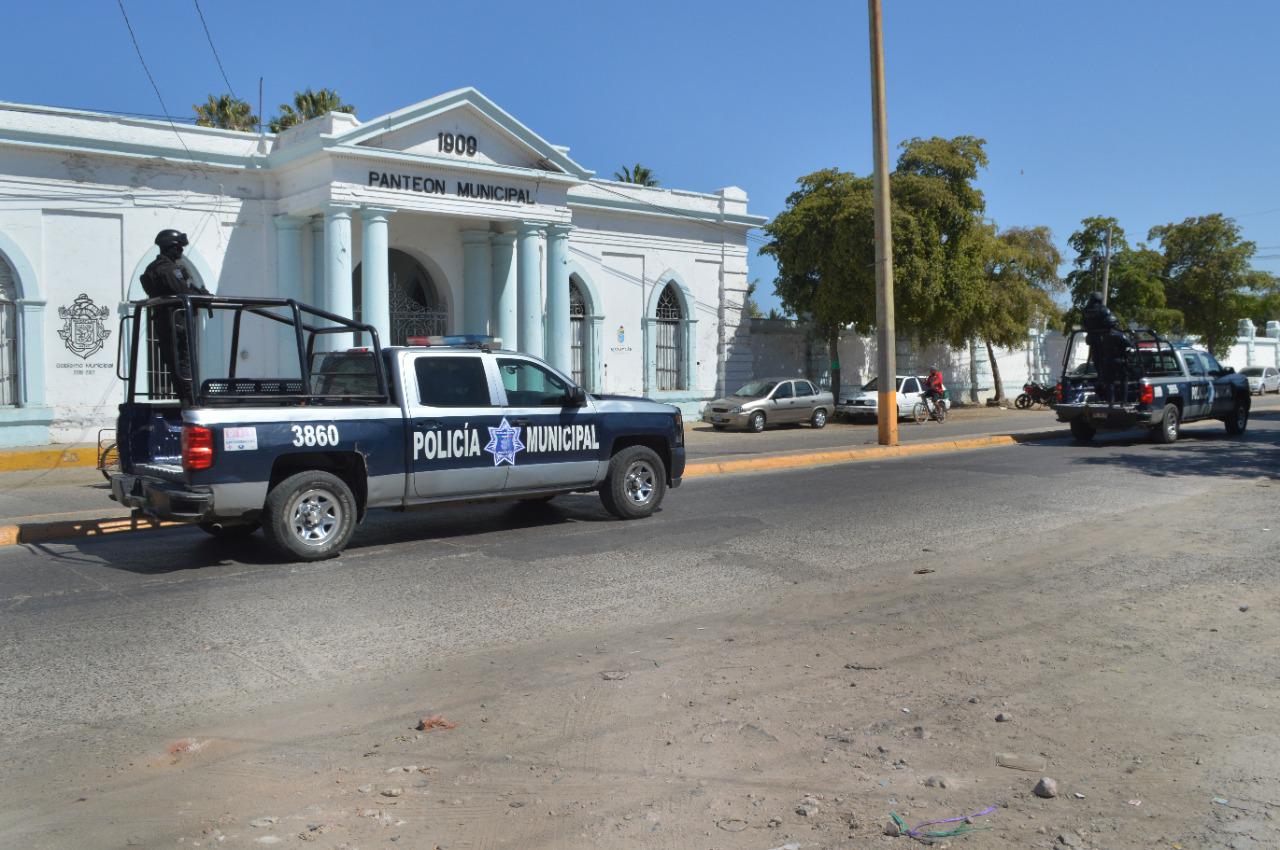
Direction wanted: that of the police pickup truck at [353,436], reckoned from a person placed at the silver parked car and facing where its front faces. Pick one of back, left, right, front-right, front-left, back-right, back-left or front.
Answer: front-left

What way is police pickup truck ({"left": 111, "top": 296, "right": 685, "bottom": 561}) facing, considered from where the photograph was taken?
facing away from the viewer and to the right of the viewer

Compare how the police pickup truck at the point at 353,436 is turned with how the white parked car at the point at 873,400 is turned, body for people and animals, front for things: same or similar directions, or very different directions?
very different directions

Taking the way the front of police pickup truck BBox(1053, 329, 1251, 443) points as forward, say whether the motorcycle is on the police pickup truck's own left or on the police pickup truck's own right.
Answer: on the police pickup truck's own left

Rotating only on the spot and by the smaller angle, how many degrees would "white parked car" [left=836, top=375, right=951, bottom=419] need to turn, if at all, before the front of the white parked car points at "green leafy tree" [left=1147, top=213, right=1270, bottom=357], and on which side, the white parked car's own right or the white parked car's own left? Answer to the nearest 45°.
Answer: approximately 180°

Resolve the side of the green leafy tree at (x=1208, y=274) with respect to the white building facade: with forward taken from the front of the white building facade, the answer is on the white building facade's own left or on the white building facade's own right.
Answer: on the white building facade's own left

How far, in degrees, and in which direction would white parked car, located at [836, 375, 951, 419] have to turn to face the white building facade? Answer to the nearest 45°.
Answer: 0° — it already faces it

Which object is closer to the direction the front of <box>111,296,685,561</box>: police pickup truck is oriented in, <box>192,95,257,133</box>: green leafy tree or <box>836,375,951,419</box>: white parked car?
the white parked car

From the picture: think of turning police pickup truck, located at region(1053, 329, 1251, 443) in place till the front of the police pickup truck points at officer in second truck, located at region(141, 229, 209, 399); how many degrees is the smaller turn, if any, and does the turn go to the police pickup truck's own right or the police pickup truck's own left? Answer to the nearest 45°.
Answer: approximately 180°

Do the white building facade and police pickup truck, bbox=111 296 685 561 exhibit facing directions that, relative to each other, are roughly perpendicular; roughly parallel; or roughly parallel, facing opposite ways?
roughly perpendicular

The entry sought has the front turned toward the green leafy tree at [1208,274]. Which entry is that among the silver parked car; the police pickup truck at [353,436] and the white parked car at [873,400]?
the police pickup truck

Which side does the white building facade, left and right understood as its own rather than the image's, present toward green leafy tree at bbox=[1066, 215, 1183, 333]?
left

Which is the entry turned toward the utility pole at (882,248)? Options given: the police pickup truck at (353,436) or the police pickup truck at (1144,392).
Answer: the police pickup truck at (353,436)
